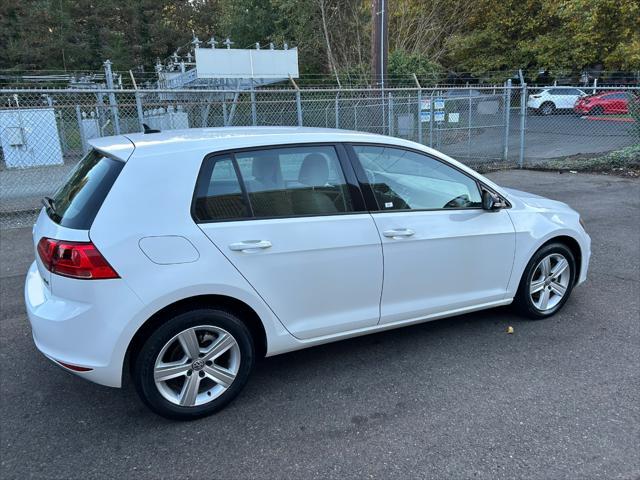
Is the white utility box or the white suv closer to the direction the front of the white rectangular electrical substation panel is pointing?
the white utility box

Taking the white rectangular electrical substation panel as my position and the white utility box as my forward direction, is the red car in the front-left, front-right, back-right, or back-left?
back-left

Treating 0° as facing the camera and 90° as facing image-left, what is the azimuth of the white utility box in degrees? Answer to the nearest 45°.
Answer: approximately 0°

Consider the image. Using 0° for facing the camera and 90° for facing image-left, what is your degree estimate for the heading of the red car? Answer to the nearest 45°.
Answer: approximately 45°

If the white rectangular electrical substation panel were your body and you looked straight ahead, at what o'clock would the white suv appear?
The white suv is roughly at 8 o'clock from the white rectangular electrical substation panel.

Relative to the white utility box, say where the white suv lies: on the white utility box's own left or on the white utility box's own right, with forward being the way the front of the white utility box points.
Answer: on the white utility box's own left

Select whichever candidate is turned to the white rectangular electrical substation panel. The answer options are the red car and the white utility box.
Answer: the red car

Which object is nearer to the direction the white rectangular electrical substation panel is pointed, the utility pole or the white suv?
the utility pole

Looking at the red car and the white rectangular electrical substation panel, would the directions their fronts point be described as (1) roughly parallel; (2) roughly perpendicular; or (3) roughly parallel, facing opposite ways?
roughly perpendicular

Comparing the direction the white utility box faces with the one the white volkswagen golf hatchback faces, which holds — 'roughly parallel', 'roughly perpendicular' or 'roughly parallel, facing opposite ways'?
roughly perpendicular
